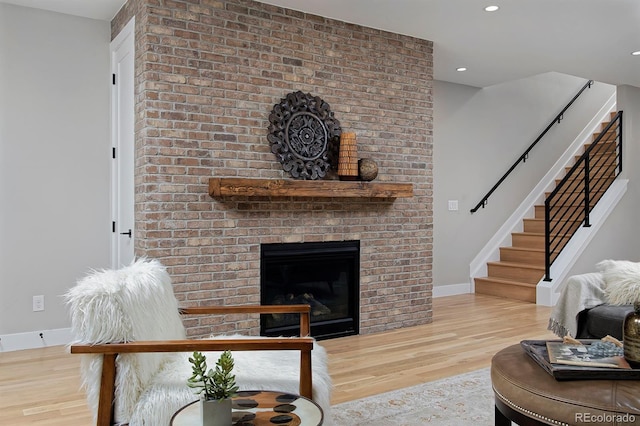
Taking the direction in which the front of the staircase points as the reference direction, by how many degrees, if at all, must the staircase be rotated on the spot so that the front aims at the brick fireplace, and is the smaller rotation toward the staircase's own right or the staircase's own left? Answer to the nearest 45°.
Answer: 0° — it already faces it

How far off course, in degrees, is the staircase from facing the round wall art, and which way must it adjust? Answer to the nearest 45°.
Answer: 0° — it already faces it

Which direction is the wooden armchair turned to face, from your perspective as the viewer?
facing to the right of the viewer

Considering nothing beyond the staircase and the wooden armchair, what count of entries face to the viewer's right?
1

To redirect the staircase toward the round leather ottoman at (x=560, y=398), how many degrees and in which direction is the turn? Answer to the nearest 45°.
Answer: approximately 45° to its left

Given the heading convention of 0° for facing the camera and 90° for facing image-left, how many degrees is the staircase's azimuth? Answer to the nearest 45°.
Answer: approximately 45°

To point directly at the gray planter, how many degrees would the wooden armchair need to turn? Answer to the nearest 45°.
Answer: approximately 45° to its right

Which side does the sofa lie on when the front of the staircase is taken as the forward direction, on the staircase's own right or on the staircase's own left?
on the staircase's own left

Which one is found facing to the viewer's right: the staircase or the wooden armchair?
the wooden armchair

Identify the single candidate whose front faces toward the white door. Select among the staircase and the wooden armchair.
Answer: the staircase

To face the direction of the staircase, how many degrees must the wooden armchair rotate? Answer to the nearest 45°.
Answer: approximately 45° to its left

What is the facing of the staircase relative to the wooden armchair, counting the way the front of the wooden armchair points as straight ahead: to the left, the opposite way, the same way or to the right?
the opposite way
